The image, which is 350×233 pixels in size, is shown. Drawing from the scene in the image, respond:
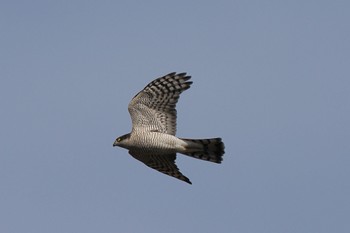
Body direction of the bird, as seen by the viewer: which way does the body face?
to the viewer's left
